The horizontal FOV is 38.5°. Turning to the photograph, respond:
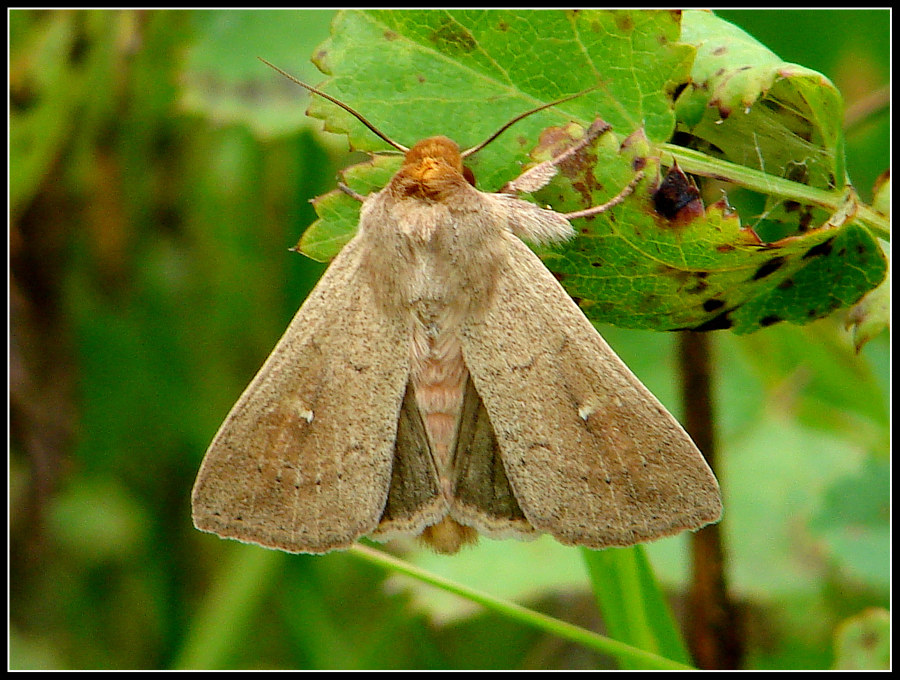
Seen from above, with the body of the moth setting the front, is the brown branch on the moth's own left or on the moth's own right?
on the moth's own right

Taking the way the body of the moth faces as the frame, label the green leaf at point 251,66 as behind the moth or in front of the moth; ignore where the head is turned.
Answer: in front

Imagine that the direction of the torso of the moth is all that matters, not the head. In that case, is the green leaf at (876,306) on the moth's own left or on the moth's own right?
on the moth's own right

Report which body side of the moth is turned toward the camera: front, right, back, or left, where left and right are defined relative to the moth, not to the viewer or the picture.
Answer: back
